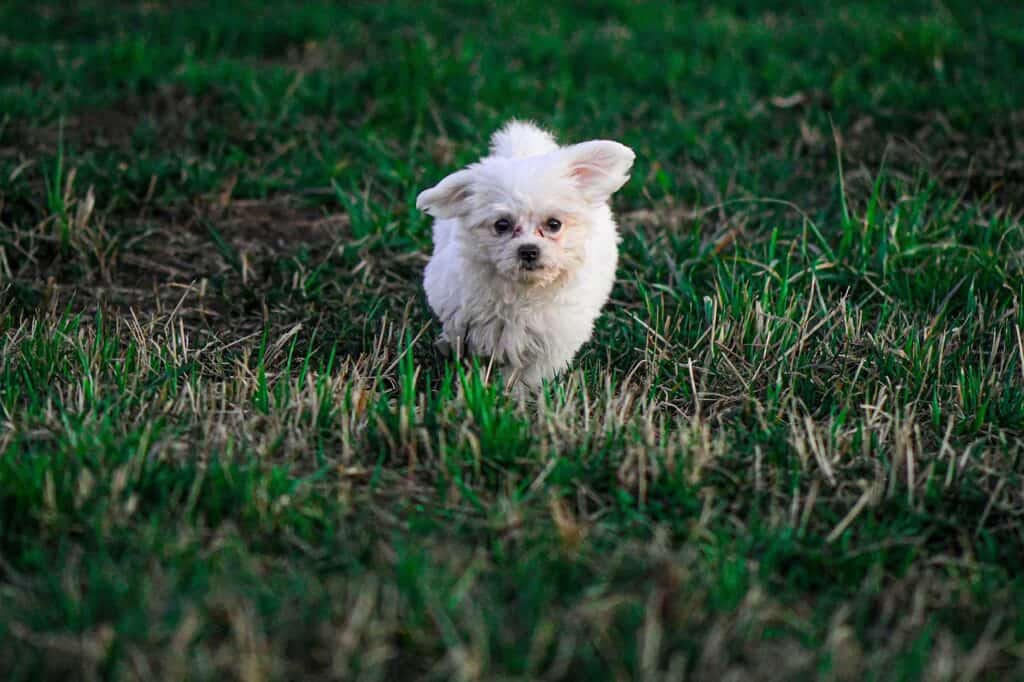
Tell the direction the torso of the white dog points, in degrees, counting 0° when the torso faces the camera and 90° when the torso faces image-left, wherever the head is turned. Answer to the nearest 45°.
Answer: approximately 0°
